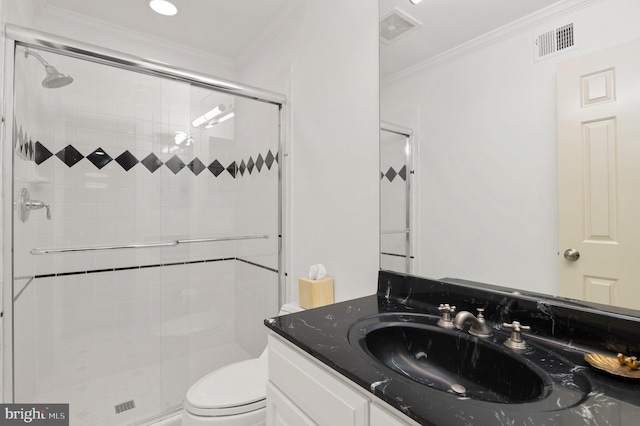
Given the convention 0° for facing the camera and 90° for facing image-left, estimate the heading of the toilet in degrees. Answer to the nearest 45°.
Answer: approximately 45°

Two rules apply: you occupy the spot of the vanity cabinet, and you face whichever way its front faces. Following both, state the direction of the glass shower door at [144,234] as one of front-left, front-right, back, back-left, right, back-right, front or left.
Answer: right

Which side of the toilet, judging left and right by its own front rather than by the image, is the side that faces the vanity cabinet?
left

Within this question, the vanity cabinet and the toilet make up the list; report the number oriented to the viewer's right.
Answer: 0

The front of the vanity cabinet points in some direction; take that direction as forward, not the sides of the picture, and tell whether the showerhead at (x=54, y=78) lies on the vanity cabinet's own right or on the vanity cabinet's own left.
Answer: on the vanity cabinet's own right

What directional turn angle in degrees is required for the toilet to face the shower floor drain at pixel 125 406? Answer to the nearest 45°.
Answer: approximately 90° to its right

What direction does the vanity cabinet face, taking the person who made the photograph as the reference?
facing the viewer and to the left of the viewer

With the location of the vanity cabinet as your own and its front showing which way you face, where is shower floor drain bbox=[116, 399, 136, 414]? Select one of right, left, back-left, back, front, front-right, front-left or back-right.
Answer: right
